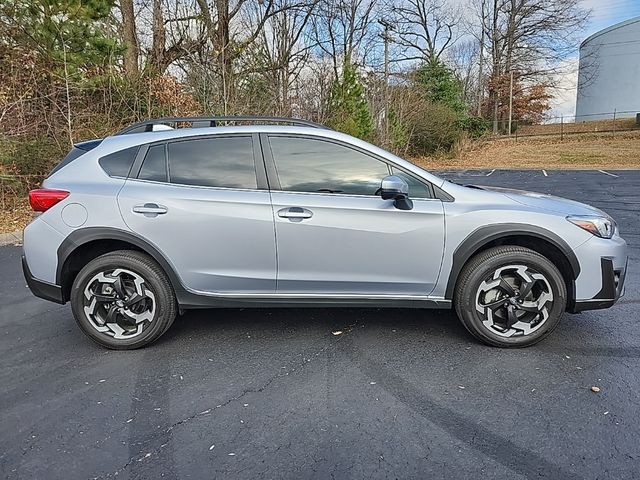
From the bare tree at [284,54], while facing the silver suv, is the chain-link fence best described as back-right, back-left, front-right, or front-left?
back-left

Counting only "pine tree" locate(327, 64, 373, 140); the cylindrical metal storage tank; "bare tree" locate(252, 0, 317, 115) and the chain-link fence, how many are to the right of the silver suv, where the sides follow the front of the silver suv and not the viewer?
0

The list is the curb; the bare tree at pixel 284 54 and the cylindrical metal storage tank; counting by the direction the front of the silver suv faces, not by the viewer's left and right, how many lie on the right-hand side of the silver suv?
0

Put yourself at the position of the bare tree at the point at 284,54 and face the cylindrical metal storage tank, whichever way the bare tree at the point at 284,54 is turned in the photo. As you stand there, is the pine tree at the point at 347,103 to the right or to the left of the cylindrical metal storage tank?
right

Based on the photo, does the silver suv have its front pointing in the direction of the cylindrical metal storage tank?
no

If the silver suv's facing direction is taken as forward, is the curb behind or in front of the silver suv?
behind

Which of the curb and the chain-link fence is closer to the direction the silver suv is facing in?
the chain-link fence

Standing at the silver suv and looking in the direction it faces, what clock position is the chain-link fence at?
The chain-link fence is roughly at 10 o'clock from the silver suv.

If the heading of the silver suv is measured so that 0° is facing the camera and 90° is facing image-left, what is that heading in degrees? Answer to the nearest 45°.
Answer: approximately 270°

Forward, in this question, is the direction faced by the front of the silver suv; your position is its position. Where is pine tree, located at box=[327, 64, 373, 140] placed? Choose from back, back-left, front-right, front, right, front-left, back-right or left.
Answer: left

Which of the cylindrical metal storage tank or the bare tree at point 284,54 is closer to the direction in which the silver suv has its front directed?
the cylindrical metal storage tank

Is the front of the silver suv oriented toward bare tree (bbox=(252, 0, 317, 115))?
no
